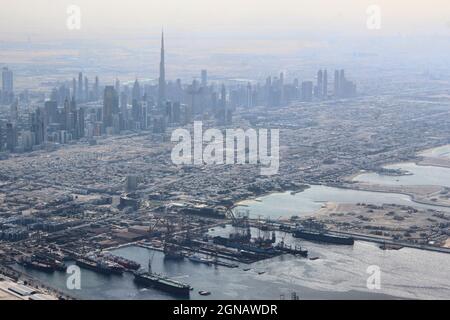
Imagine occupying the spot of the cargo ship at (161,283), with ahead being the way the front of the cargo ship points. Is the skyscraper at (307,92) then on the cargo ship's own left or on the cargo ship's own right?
on the cargo ship's own left

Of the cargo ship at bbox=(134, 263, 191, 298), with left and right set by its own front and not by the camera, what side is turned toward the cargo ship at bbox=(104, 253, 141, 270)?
back

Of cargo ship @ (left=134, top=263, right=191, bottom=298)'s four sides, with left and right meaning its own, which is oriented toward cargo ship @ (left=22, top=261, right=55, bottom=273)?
back

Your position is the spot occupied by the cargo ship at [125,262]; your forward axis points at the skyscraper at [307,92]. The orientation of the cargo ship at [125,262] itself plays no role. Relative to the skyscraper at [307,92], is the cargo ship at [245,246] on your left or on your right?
right

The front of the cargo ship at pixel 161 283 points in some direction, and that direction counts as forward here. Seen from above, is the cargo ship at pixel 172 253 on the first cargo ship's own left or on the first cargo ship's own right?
on the first cargo ship's own left

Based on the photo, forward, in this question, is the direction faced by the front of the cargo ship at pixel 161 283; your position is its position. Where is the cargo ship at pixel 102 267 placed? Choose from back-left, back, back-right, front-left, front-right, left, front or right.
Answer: back

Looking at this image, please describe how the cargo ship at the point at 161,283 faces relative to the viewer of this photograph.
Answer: facing the viewer and to the right of the viewer
